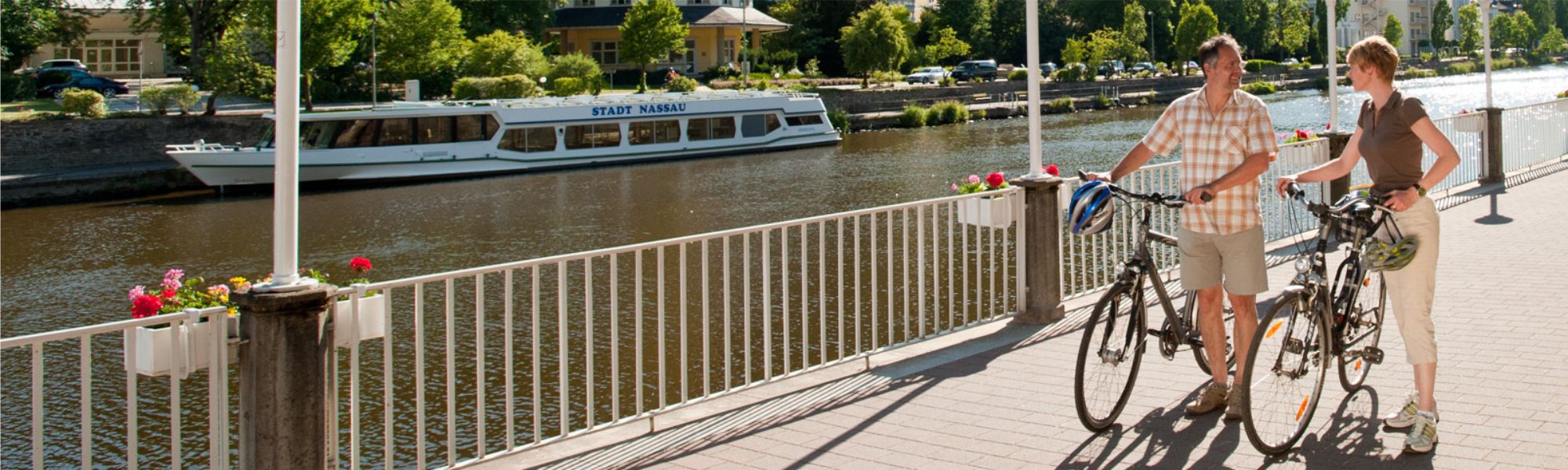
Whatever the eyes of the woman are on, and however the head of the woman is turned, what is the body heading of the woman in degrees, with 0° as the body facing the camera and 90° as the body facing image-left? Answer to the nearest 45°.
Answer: approximately 45°

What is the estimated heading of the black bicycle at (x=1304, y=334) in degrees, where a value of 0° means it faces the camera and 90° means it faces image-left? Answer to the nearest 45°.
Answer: approximately 45°

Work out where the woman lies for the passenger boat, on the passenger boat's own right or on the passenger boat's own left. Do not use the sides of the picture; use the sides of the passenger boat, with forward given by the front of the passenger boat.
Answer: on the passenger boat's own left

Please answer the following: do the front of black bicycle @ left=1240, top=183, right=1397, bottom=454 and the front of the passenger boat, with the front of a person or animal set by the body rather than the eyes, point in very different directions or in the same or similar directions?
same or similar directions

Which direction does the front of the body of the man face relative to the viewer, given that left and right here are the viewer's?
facing the viewer and to the left of the viewer

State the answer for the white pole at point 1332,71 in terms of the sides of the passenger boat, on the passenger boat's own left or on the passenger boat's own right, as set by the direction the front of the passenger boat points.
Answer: on the passenger boat's own left

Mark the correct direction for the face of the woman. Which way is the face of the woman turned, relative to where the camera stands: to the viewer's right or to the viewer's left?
to the viewer's left

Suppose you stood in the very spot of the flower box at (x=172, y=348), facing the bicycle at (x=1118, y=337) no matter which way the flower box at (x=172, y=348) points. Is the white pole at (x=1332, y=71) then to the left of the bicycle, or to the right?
left

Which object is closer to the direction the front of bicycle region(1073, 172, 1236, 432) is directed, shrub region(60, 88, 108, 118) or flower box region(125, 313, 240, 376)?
the flower box

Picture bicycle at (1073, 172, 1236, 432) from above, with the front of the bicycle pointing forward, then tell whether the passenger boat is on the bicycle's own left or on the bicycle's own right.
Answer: on the bicycle's own right
